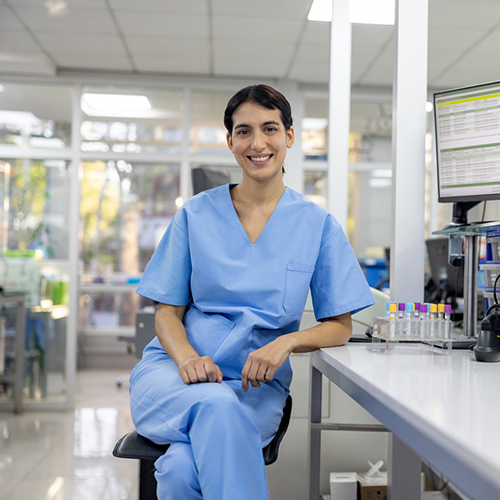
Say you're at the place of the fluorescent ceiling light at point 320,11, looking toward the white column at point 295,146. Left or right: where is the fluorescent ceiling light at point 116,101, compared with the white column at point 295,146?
left

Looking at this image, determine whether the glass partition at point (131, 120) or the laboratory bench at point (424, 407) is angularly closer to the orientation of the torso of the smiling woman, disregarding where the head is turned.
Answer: the laboratory bench

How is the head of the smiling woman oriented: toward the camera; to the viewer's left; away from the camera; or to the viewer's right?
toward the camera

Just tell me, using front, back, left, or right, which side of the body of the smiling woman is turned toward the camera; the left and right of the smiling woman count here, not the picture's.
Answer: front

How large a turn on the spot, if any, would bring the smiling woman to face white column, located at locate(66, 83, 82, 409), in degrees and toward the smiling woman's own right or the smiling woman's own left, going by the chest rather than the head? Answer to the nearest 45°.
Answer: approximately 135° to the smiling woman's own right

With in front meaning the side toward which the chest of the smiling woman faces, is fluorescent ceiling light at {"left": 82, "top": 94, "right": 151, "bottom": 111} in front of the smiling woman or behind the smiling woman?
behind

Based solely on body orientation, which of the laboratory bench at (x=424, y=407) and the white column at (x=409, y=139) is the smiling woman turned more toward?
the laboratory bench

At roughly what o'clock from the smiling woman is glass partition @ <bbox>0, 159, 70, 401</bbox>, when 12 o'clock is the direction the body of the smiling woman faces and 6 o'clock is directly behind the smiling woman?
The glass partition is roughly at 5 o'clock from the smiling woman.
